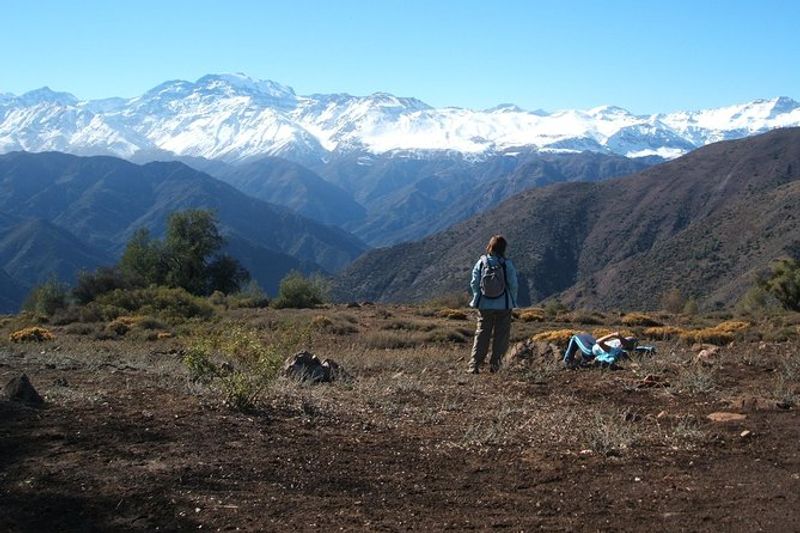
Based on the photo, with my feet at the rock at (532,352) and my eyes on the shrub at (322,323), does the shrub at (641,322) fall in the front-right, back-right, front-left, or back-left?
front-right

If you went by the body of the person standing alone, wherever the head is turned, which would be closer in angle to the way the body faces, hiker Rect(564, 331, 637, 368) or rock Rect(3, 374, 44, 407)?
the hiker

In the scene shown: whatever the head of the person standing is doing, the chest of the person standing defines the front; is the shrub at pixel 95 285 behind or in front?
in front

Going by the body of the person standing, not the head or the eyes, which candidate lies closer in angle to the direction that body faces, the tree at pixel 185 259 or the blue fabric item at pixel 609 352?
the tree

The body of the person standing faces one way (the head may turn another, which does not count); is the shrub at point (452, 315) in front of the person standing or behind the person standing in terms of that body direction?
in front

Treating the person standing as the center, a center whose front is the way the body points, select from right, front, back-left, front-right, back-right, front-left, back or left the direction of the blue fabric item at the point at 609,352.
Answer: right

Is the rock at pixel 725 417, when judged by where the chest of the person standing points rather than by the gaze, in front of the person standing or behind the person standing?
behind

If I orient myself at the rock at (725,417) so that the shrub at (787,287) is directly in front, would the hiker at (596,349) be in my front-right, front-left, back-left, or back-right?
front-left

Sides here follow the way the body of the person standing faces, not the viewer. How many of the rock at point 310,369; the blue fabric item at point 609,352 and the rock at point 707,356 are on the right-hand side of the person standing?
2

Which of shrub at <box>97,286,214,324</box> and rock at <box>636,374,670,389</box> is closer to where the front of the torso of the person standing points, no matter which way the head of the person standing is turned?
the shrub

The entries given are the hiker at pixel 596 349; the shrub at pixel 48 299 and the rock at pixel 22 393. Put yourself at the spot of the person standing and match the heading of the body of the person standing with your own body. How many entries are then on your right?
1

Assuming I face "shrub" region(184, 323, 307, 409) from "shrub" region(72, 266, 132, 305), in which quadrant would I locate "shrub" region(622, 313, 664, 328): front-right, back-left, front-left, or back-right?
front-left

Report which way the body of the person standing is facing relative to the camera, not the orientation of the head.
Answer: away from the camera

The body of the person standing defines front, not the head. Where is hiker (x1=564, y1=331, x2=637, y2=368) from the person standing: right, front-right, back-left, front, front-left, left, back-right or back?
right
